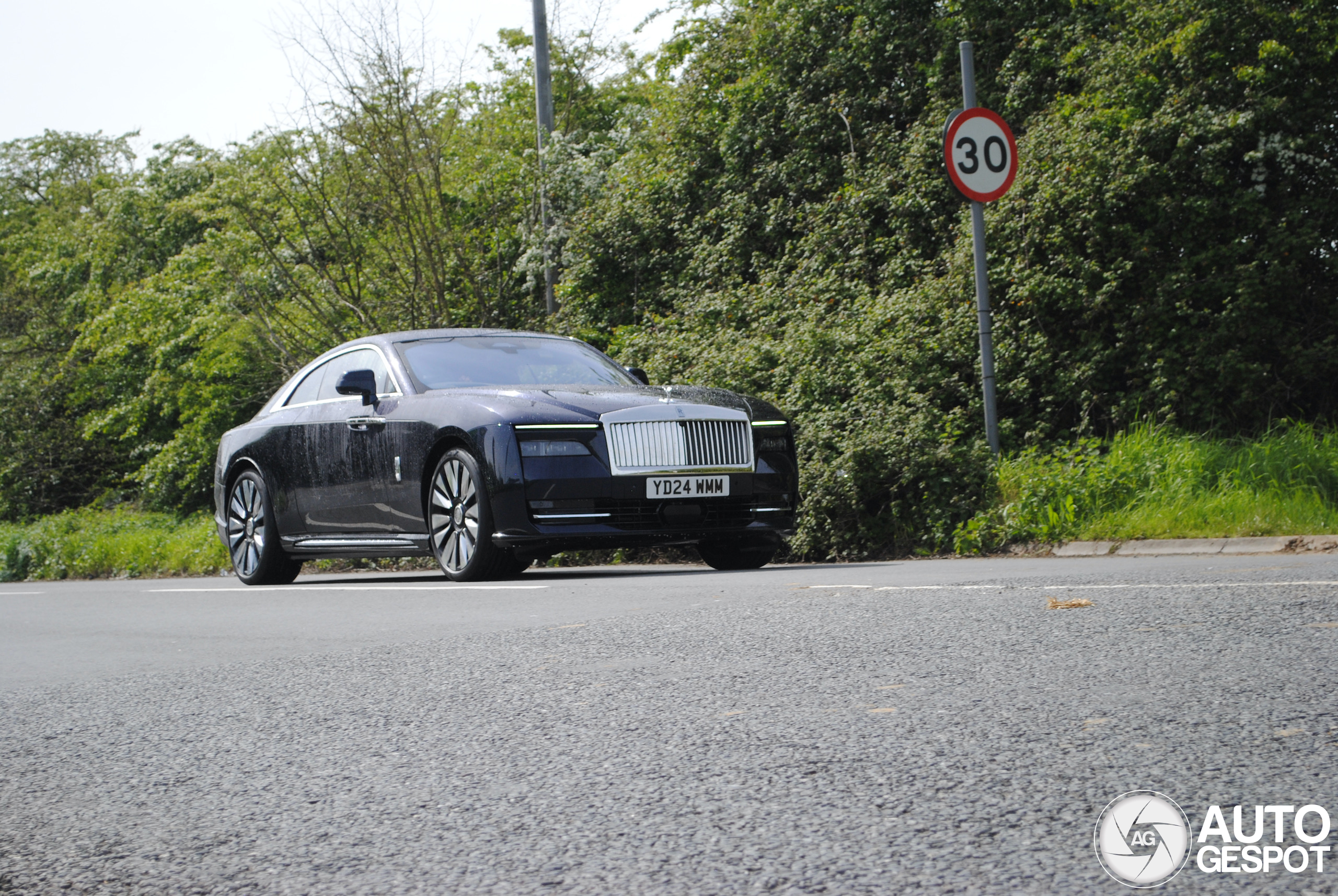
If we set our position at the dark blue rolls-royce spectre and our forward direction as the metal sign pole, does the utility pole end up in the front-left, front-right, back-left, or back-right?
front-left

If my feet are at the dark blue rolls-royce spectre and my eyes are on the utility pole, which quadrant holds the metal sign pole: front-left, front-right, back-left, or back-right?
front-right

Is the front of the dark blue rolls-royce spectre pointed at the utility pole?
no

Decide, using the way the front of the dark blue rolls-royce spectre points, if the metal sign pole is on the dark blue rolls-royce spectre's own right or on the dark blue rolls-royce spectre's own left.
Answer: on the dark blue rolls-royce spectre's own left

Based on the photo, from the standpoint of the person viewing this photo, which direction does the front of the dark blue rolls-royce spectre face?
facing the viewer and to the right of the viewer

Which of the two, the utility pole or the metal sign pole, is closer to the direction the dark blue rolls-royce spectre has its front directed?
the metal sign pole
